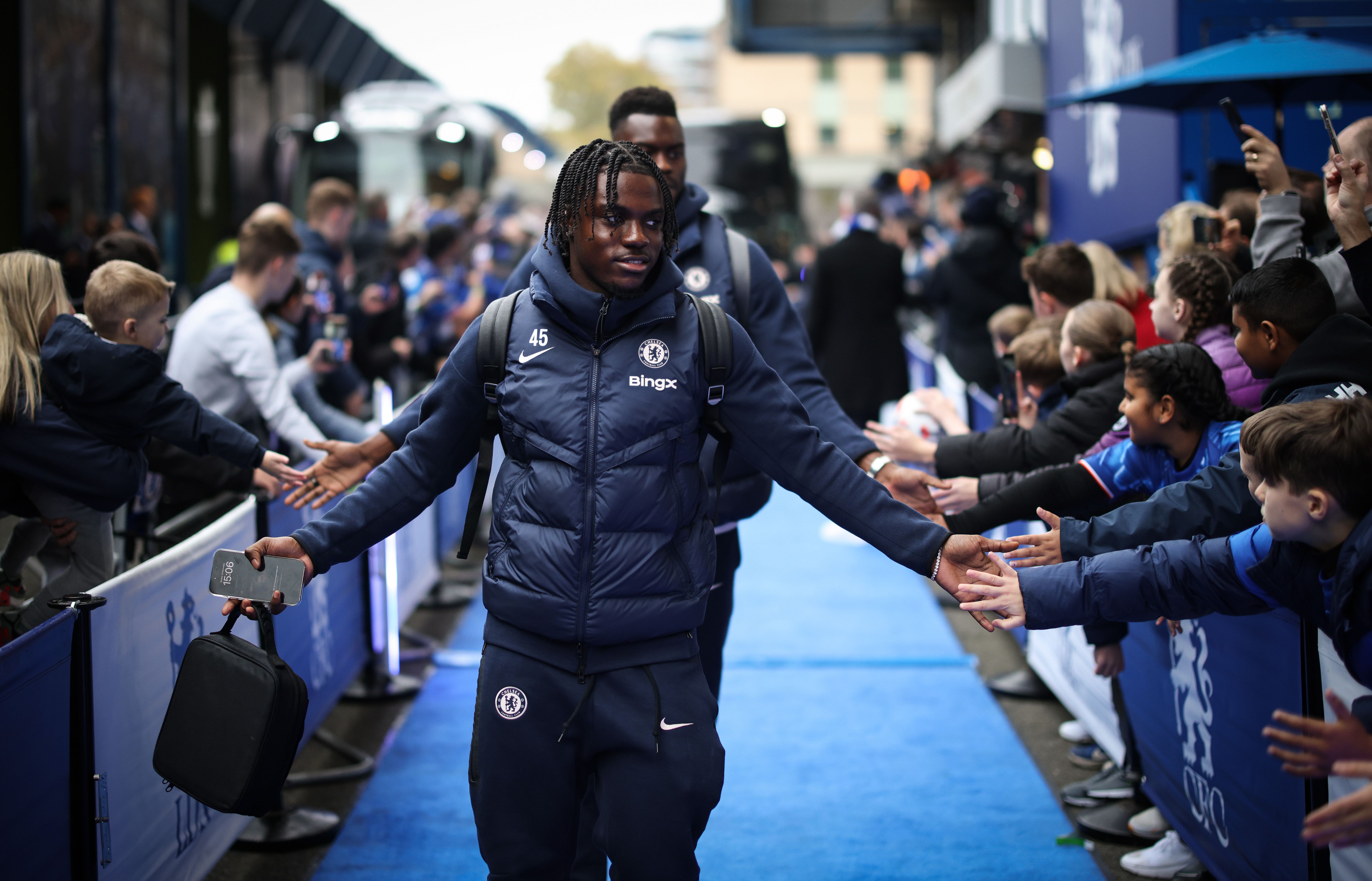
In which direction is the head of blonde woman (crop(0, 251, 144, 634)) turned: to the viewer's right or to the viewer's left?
to the viewer's right

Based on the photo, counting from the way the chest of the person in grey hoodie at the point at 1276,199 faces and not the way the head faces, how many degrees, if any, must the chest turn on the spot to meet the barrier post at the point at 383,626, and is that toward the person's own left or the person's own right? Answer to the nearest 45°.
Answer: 0° — they already face it

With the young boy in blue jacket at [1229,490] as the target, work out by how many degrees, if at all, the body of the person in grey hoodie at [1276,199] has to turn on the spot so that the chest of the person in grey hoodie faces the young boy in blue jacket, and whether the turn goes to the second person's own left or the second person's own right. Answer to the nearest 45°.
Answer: approximately 90° to the second person's own left

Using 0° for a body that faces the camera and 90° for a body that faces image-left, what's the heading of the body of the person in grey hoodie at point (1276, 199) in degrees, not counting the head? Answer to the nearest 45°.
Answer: approximately 90°

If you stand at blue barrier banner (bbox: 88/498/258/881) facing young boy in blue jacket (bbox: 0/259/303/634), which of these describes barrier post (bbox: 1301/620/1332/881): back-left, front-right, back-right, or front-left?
back-right

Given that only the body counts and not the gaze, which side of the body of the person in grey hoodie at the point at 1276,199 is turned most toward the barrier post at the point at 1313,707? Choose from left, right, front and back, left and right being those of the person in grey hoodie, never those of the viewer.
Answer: left

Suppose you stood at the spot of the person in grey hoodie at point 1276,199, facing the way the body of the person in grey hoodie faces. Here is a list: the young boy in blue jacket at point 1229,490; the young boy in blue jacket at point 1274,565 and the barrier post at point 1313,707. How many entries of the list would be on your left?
3

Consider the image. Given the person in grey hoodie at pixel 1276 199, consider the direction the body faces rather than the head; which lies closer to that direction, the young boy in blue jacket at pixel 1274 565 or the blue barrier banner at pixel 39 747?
the blue barrier banner
